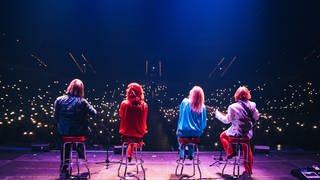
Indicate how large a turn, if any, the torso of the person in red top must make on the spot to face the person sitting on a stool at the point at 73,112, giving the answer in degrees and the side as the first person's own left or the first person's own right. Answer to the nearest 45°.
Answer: approximately 90° to the first person's own left

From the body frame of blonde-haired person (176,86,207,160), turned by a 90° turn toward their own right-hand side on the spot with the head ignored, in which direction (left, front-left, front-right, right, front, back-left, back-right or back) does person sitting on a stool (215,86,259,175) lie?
front

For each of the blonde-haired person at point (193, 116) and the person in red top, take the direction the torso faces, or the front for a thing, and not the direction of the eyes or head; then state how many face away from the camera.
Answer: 2

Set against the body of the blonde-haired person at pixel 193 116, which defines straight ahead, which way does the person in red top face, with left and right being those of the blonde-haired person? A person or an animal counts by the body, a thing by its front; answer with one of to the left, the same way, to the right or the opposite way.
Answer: the same way

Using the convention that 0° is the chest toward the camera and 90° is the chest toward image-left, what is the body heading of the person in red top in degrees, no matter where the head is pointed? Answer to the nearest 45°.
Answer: approximately 180°

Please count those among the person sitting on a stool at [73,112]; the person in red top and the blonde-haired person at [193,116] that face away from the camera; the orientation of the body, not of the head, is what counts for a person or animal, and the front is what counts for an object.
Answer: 3

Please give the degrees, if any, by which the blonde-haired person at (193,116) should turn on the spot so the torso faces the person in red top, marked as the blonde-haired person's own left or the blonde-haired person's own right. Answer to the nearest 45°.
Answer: approximately 135° to the blonde-haired person's own left

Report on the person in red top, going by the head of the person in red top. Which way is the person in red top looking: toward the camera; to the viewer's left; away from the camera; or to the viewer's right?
away from the camera

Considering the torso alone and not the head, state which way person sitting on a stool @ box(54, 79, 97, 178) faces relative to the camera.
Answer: away from the camera

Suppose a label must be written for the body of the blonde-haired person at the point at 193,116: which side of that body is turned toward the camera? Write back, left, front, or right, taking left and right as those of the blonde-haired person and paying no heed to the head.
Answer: back

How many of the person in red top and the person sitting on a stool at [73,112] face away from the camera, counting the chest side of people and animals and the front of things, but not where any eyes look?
2

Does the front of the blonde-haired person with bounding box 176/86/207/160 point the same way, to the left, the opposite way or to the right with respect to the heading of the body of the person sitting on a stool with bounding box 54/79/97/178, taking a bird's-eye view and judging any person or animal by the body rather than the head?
the same way

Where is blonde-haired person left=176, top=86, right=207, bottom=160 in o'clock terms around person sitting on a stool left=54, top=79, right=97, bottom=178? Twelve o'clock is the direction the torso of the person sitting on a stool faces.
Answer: The blonde-haired person is roughly at 3 o'clock from the person sitting on a stool.

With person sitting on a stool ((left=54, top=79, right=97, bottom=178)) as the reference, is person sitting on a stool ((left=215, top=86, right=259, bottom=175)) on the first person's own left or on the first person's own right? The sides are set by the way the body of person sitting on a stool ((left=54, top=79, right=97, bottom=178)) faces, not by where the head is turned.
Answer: on the first person's own right

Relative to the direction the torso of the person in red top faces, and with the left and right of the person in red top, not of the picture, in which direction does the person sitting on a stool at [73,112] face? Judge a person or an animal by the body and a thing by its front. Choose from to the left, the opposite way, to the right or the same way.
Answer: the same way

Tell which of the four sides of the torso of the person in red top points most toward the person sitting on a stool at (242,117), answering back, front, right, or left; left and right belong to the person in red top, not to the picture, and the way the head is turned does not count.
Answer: right
